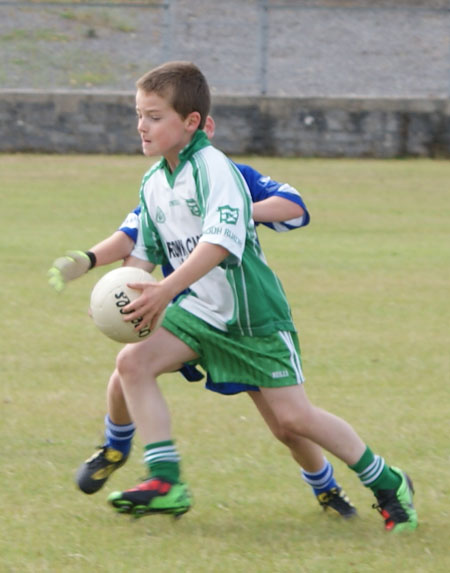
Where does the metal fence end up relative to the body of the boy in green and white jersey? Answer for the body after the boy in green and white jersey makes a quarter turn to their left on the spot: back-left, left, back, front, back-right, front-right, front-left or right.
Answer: back-left

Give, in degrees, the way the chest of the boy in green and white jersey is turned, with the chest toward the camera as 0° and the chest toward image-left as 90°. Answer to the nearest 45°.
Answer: approximately 45°
